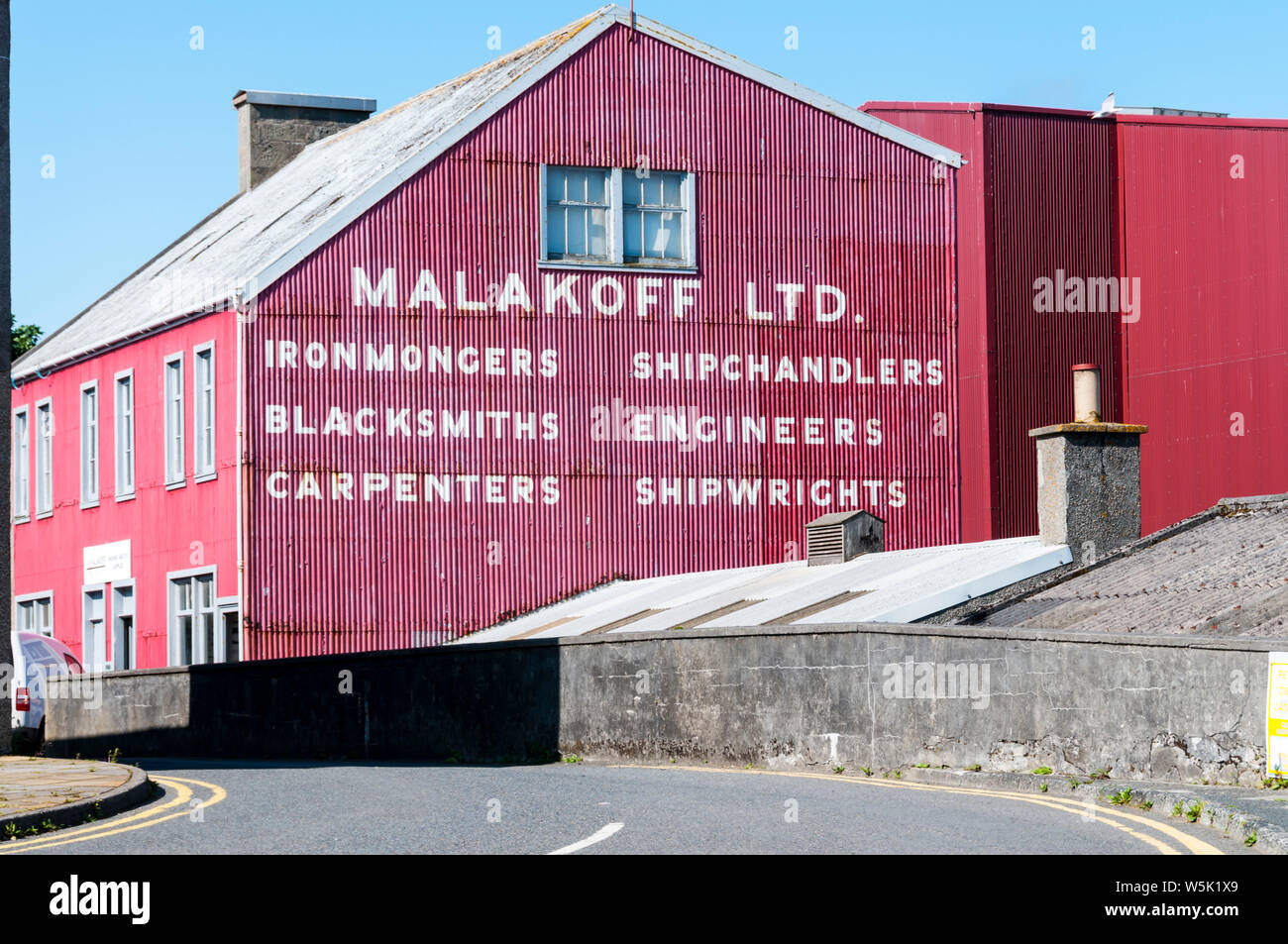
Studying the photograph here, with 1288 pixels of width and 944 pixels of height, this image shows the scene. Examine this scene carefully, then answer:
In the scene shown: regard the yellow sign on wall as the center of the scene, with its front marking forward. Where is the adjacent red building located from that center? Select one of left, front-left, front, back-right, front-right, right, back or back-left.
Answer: back

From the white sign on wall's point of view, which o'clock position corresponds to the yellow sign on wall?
The yellow sign on wall is roughly at 10 o'clock from the white sign on wall.

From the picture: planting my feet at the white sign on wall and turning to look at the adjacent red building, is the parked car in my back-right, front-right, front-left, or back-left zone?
back-right

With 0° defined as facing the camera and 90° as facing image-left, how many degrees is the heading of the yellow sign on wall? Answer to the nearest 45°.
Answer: approximately 0°

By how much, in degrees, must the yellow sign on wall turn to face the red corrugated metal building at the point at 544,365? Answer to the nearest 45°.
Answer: approximately 135° to its right

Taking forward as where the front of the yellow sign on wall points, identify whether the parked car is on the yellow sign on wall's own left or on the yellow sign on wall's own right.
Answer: on the yellow sign on wall's own right

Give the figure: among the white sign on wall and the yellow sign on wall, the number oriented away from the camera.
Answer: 0

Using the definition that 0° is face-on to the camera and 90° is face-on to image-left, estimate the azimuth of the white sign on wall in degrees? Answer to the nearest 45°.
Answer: approximately 45°
